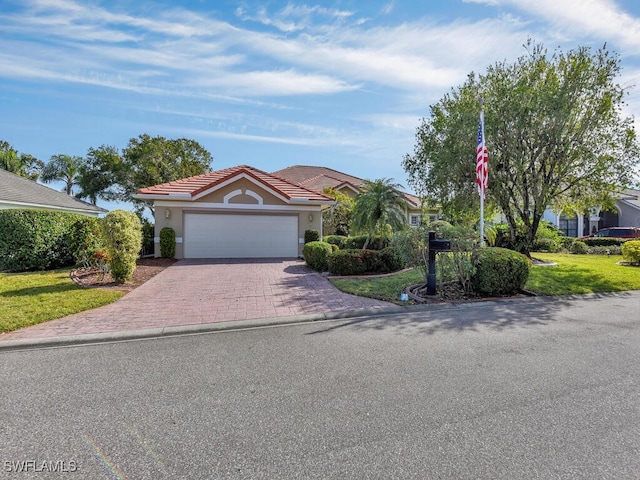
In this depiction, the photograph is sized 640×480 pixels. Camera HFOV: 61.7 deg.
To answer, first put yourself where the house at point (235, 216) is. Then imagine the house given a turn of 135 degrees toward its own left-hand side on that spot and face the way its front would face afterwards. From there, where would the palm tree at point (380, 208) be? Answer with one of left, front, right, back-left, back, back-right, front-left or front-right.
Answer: right

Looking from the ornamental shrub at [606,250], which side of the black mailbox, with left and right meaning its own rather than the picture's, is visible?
left

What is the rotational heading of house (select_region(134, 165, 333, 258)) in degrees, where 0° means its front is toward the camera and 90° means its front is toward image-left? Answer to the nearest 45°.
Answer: approximately 0°

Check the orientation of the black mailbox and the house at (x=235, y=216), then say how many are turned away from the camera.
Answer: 0

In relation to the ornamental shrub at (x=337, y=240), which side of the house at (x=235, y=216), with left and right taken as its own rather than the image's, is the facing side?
left

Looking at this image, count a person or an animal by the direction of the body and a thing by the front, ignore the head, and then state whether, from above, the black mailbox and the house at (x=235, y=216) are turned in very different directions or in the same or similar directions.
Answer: same or similar directions

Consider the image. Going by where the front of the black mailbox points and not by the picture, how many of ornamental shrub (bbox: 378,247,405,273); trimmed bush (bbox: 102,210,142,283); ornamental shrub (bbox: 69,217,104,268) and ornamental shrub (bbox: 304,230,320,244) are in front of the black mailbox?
0

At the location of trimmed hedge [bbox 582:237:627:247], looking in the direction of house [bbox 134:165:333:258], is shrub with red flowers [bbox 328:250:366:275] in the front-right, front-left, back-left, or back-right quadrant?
front-left

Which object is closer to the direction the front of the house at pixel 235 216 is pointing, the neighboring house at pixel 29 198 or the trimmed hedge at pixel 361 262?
the trimmed hedge

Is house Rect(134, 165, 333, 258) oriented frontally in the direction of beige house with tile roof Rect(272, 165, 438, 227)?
no

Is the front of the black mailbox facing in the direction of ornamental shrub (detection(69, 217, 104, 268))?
no

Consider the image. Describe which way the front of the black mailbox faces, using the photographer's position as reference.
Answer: facing the viewer and to the right of the viewer

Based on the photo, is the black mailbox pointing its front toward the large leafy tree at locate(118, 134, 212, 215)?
no

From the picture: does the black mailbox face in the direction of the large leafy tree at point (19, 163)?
no
